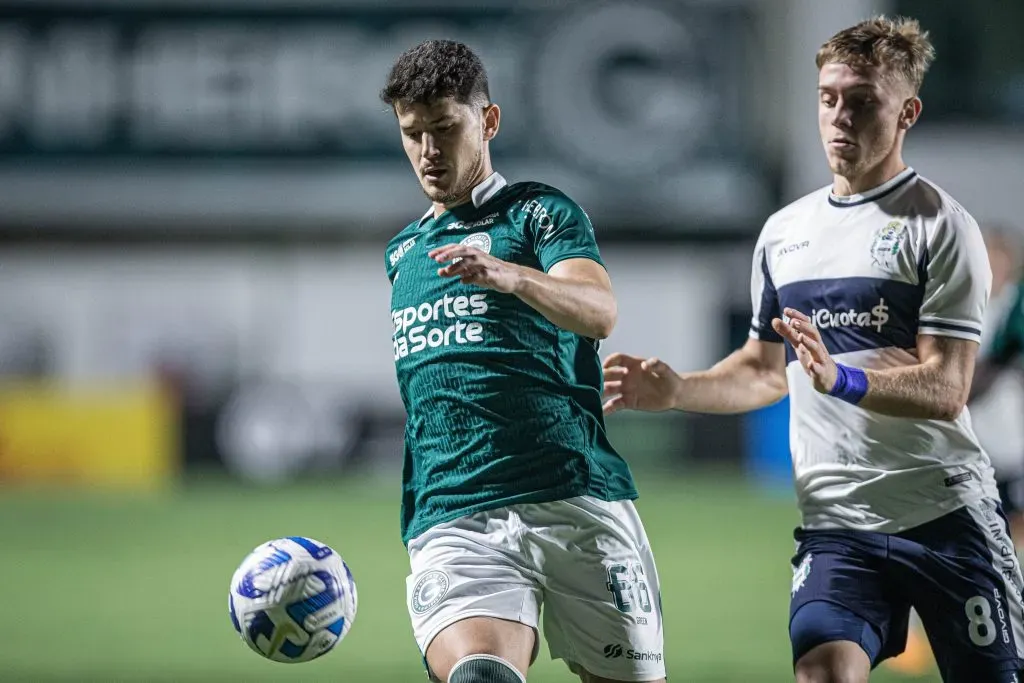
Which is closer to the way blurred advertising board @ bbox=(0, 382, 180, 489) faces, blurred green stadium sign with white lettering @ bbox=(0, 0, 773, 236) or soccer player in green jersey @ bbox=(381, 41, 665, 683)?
the soccer player in green jersey

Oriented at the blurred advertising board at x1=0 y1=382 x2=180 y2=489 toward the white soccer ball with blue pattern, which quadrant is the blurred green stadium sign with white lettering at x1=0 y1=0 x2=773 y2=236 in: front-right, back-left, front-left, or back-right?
back-left

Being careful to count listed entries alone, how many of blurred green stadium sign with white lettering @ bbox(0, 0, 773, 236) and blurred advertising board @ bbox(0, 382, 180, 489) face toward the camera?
2

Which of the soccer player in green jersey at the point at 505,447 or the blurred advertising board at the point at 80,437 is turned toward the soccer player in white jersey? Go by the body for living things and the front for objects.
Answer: the blurred advertising board

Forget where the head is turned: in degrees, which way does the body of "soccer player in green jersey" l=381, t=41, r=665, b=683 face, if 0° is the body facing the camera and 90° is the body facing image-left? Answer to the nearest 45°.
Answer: approximately 45°

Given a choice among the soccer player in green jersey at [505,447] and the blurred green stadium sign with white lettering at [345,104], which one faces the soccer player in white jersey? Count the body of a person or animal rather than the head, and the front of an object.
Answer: the blurred green stadium sign with white lettering

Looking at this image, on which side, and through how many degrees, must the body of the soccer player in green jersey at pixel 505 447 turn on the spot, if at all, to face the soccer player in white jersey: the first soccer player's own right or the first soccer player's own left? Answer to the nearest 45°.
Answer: approximately 135° to the first soccer player's own left

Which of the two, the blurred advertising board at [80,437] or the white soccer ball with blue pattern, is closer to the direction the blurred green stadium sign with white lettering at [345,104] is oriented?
the white soccer ball with blue pattern

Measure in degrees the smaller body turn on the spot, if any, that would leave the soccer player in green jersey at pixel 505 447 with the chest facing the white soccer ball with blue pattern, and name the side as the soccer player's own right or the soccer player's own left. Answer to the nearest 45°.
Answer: approximately 45° to the soccer player's own right

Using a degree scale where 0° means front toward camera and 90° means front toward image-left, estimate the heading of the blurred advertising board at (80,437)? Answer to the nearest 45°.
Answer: approximately 0°

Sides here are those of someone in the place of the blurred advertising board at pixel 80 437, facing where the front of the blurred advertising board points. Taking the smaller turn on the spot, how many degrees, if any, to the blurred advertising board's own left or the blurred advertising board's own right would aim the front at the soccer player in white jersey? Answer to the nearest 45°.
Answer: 0° — it already faces them

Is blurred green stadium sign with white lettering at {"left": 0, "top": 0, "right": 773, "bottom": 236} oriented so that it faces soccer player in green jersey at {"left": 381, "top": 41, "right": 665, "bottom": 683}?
yes
